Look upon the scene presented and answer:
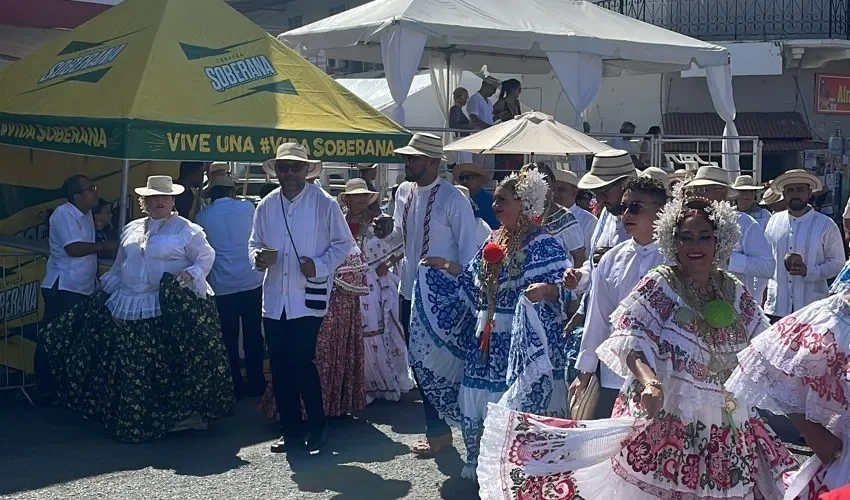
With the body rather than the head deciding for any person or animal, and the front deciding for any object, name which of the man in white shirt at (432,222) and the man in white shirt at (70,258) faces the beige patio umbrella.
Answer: the man in white shirt at (70,258)

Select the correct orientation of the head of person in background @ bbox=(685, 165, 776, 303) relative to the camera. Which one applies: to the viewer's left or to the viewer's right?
to the viewer's left

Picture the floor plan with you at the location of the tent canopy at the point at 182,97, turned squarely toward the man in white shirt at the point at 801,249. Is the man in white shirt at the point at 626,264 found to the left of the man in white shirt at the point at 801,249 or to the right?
right

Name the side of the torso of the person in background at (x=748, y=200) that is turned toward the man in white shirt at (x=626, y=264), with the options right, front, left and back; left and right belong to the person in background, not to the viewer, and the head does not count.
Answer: front

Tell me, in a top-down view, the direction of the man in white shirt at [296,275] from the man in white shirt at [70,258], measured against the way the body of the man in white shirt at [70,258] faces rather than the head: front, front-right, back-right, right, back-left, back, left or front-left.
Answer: front-right

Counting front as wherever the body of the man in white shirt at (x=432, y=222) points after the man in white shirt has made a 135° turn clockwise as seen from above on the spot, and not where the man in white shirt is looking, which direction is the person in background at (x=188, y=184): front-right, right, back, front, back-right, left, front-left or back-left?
front-left

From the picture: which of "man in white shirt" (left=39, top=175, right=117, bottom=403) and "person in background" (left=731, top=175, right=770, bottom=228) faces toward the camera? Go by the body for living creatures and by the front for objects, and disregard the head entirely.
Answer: the person in background

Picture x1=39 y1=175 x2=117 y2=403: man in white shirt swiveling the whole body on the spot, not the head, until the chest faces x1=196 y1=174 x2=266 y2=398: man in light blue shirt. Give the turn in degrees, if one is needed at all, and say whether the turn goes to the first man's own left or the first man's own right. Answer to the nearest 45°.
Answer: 0° — they already face them

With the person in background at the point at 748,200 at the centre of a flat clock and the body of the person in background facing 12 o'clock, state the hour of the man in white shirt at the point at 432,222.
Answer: The man in white shirt is roughly at 1 o'clock from the person in background.

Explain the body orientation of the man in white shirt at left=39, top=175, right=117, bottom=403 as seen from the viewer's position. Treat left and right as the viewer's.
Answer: facing to the right of the viewer

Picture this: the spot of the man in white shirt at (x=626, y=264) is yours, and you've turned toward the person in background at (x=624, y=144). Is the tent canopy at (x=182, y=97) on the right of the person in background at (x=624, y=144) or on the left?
left

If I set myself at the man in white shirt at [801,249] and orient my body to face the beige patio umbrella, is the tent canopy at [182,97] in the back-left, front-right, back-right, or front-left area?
front-left

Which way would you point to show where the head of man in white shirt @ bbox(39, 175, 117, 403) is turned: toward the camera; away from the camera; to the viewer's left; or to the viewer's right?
to the viewer's right

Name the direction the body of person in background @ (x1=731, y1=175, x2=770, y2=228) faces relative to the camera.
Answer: toward the camera
